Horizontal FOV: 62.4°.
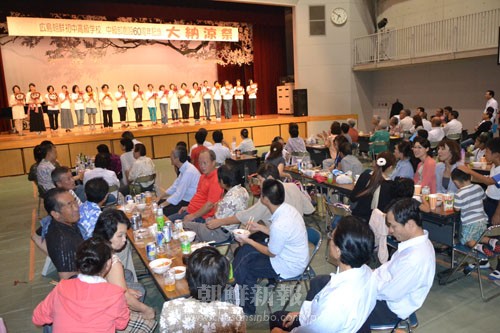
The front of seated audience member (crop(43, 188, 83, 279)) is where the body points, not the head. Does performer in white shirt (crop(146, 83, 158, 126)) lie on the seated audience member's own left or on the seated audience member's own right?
on the seated audience member's own left

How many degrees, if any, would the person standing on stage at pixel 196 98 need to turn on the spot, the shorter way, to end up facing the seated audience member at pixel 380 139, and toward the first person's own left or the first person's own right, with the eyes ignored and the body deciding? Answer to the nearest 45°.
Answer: approximately 45° to the first person's own left

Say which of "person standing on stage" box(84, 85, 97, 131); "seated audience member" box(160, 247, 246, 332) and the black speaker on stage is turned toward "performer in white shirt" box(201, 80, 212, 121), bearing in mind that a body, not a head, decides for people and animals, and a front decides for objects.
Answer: the seated audience member

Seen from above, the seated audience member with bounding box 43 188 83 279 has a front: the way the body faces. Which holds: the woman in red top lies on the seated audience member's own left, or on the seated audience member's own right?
on the seated audience member's own right

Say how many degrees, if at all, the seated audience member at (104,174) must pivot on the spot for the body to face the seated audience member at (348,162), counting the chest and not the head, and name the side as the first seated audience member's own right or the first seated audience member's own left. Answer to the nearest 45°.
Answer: approximately 90° to the first seated audience member's own right

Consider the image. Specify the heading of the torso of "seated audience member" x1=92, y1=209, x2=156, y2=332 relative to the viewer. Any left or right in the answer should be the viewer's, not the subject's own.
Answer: facing to the right of the viewer

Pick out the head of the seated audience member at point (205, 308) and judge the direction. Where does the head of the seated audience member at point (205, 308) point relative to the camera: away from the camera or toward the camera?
away from the camera
